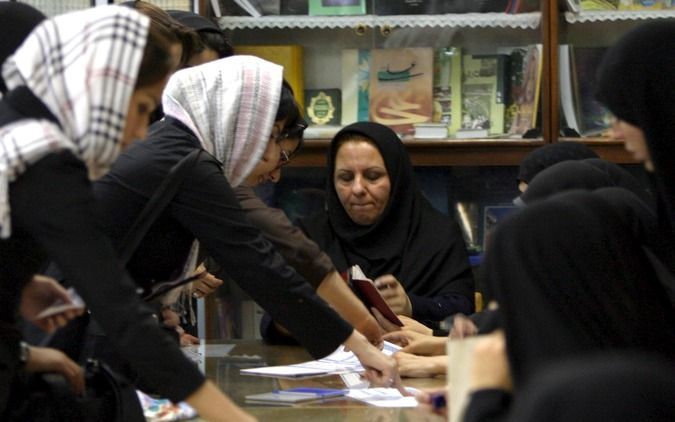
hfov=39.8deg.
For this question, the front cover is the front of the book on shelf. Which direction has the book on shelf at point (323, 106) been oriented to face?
toward the camera

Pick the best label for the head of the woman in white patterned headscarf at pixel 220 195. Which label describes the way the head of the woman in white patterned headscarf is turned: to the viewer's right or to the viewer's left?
to the viewer's right

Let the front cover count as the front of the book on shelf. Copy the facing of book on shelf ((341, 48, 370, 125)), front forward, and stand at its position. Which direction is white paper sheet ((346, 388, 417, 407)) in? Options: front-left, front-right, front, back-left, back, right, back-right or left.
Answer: front

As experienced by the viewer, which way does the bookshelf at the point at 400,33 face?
facing the viewer

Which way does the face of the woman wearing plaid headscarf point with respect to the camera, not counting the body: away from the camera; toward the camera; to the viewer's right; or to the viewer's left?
to the viewer's right

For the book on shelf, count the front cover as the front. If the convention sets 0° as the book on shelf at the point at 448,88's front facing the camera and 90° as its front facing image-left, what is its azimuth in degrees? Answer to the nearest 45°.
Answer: approximately 0°

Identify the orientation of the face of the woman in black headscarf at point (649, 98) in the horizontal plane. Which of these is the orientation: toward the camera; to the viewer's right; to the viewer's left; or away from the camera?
to the viewer's left

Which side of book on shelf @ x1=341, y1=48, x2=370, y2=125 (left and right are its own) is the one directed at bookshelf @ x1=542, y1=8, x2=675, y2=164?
left

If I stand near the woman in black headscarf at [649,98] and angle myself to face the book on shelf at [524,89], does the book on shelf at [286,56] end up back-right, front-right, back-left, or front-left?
front-left

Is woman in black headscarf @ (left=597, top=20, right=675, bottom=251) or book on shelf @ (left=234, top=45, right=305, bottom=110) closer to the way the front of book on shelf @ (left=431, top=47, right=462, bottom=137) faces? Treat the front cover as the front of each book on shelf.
the woman in black headscarf

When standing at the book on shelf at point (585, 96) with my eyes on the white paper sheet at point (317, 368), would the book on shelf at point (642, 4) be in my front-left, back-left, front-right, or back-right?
back-left

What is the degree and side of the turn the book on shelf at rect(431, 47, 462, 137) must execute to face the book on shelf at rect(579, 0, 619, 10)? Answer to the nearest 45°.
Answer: approximately 90° to its left

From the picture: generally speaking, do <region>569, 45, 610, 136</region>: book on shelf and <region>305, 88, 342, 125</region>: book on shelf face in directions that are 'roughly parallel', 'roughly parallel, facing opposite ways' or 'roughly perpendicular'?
roughly parallel

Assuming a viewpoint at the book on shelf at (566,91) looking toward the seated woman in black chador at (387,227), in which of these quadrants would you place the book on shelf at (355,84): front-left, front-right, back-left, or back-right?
front-right

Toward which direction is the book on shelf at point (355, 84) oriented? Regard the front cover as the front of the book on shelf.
toward the camera

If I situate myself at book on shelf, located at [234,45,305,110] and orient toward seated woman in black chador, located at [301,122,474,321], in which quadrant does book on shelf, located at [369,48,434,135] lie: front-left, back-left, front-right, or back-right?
front-left
